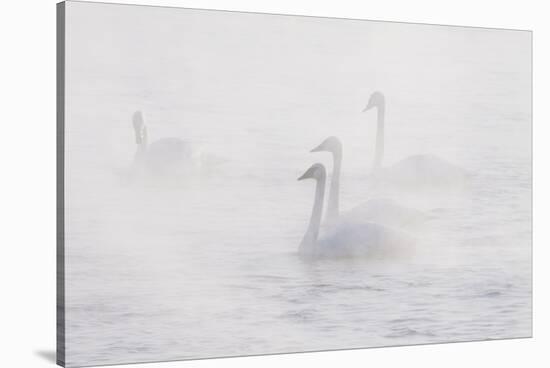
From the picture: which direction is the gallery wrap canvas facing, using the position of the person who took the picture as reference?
facing the viewer and to the right of the viewer
